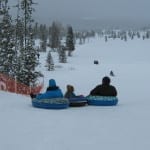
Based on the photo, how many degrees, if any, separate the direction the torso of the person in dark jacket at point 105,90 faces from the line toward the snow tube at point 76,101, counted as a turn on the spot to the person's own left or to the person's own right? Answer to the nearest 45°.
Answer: approximately 135° to the person's own left

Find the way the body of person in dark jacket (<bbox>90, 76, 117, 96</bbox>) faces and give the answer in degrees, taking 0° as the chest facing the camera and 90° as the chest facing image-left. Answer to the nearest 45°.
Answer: approximately 180°

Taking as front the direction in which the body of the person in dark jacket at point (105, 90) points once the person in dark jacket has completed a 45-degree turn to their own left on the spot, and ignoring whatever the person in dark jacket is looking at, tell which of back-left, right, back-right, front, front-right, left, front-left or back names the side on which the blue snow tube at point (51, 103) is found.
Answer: left
